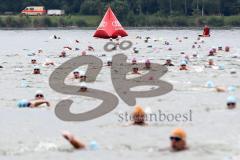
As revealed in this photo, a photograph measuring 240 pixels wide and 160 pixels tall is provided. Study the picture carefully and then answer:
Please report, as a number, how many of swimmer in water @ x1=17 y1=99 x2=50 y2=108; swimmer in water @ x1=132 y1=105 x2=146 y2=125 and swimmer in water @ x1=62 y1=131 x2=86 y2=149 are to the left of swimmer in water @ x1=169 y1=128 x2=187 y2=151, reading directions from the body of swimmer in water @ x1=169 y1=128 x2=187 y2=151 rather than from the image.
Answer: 0

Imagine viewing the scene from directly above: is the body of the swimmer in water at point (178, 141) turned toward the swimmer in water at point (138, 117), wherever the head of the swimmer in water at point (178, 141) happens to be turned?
no

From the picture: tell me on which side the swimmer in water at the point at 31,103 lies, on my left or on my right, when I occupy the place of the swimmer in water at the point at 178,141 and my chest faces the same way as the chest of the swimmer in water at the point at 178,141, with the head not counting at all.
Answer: on my right

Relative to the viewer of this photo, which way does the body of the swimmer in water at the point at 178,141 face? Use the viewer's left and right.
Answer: facing the viewer and to the left of the viewer

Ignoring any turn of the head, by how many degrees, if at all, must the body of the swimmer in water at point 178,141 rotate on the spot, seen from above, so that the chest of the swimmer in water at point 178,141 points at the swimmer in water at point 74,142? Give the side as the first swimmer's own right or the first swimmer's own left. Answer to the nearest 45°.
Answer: approximately 45° to the first swimmer's own right

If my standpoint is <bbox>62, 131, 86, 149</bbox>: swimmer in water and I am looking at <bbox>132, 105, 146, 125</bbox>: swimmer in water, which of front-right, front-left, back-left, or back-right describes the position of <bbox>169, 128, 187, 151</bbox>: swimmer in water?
front-right

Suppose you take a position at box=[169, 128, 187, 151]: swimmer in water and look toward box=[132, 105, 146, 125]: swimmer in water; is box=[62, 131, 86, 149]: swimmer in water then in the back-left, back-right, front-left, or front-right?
front-left
